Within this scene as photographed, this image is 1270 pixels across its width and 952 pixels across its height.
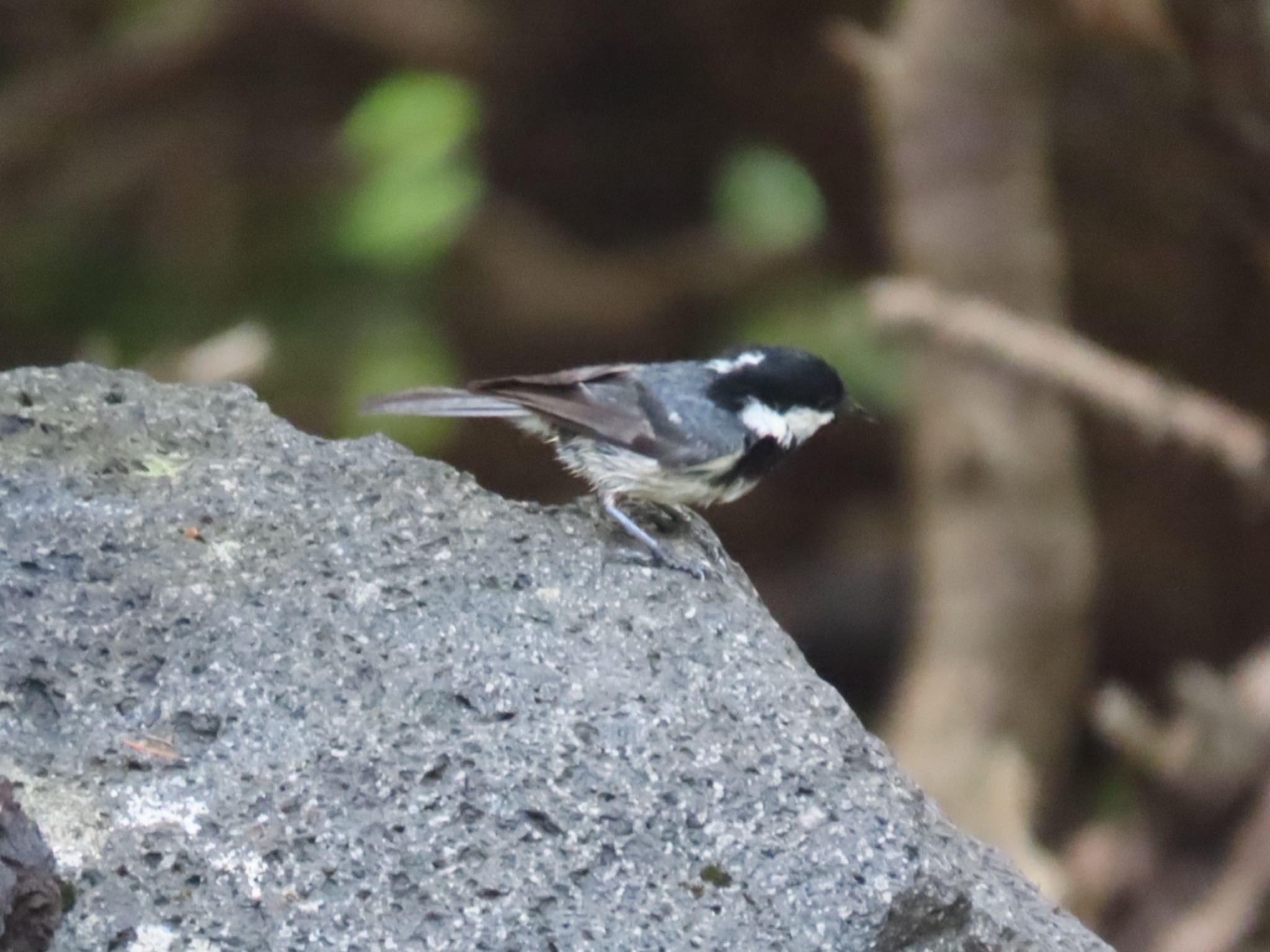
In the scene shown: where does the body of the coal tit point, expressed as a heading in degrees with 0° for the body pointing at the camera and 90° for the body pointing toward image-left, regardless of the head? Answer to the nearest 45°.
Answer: approximately 270°

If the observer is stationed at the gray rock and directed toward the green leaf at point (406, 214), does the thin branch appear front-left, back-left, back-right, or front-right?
front-right

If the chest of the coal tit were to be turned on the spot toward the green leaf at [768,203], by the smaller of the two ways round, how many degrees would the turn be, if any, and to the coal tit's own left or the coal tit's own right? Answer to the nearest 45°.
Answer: approximately 90° to the coal tit's own left

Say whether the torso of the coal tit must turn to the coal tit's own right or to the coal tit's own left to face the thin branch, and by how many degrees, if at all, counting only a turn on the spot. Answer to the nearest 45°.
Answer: approximately 45° to the coal tit's own left

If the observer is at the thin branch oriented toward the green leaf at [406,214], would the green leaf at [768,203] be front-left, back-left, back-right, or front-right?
front-right

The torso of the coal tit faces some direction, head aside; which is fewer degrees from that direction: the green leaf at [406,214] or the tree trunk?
the tree trunk

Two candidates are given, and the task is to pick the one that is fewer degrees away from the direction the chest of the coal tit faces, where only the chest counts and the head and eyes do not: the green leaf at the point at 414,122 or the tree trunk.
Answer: the tree trunk

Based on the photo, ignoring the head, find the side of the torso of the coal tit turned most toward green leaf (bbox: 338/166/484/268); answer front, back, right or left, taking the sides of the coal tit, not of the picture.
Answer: left
